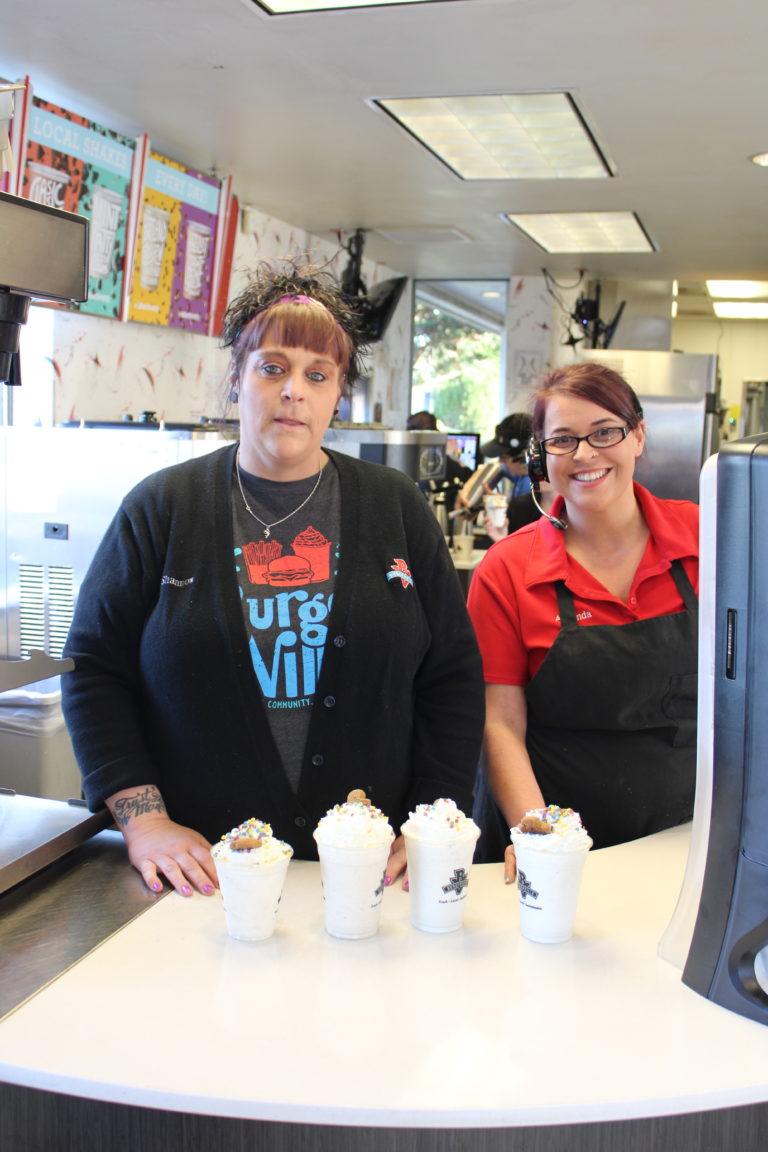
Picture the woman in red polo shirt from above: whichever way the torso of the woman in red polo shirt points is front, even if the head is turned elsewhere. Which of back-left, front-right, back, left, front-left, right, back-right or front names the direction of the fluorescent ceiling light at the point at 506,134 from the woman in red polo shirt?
back

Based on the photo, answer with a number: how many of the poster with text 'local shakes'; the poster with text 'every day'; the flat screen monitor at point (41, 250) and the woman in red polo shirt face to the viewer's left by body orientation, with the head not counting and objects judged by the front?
0

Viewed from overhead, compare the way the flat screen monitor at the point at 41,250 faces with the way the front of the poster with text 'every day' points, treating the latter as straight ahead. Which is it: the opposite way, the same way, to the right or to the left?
the same way

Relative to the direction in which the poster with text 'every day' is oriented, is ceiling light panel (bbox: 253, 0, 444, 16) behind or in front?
in front

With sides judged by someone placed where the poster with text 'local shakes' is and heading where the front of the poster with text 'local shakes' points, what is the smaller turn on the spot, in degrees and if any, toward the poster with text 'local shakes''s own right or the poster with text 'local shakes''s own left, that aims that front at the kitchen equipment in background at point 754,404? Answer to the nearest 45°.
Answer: approximately 90° to the poster with text 'local shakes''s own left

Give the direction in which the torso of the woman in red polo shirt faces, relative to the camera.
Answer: toward the camera

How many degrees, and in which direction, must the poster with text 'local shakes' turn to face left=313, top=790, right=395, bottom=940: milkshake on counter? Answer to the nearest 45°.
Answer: approximately 45° to its right

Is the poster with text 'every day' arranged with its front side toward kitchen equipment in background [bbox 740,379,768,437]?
no

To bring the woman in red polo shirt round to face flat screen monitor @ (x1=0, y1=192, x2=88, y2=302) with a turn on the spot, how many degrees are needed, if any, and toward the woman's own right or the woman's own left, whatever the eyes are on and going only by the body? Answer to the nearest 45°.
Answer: approximately 45° to the woman's own right

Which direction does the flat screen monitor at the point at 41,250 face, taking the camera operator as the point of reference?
facing the viewer and to the right of the viewer

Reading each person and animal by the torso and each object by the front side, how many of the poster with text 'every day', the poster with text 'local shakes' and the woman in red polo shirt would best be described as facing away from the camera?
0

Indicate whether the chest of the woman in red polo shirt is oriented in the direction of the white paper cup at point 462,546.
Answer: no

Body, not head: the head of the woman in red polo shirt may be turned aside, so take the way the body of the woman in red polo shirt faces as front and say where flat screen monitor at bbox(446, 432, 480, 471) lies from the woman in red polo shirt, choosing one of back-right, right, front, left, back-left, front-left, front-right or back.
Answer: back

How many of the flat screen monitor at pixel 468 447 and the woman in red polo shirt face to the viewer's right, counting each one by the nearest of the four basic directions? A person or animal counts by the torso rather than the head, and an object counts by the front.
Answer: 0

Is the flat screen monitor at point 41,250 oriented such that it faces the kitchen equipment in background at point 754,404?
no
